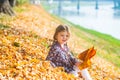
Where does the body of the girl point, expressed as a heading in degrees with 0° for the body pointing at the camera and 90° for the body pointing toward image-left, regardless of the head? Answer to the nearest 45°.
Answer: approximately 315°
